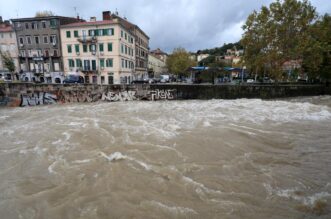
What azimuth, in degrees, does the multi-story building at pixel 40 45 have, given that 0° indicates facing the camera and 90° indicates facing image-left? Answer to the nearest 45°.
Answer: approximately 0°

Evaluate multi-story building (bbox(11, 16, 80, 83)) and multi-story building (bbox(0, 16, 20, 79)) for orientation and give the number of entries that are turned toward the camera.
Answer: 2

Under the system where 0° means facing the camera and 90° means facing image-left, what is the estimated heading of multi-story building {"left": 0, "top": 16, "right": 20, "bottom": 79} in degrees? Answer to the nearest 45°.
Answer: approximately 0°

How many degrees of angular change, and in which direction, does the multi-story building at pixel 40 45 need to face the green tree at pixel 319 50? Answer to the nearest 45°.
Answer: approximately 45° to its left
